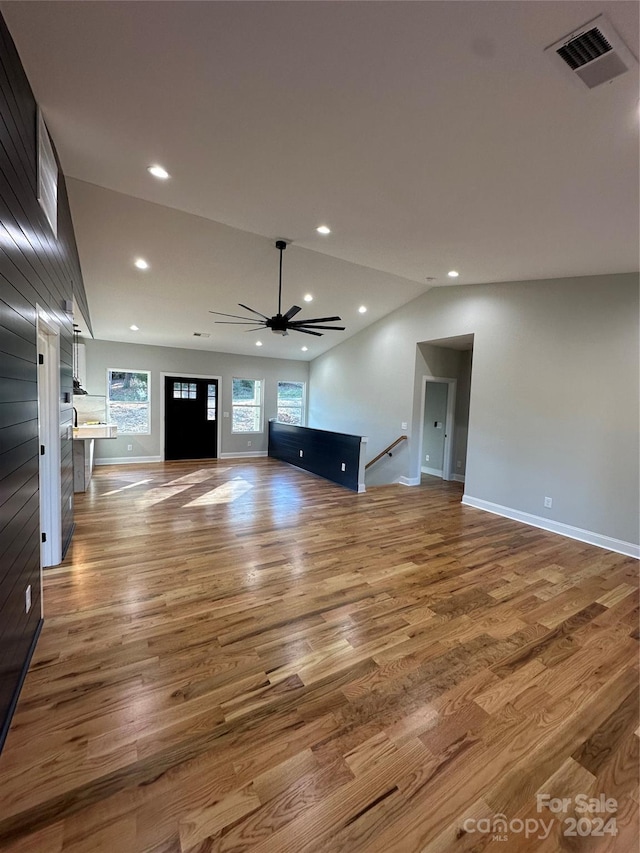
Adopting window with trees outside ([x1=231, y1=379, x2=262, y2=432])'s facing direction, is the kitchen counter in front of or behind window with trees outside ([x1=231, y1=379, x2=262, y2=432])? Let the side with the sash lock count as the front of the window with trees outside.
in front

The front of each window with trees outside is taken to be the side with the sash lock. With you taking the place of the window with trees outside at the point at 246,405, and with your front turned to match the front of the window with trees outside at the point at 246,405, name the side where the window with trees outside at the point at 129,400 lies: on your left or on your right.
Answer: on your right

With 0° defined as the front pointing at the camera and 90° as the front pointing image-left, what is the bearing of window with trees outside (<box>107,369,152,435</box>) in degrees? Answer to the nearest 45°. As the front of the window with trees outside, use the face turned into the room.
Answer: approximately 0°

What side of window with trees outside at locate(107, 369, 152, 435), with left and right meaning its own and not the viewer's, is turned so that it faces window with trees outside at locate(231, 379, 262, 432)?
left

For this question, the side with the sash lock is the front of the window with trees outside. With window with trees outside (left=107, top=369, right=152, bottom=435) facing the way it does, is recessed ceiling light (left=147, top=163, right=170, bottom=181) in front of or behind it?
in front

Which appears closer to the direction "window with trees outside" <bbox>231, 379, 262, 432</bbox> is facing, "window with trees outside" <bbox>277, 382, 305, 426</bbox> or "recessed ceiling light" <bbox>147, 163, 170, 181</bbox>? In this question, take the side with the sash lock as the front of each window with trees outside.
the recessed ceiling light

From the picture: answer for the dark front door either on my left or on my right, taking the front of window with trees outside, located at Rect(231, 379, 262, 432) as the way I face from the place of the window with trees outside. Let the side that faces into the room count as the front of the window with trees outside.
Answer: on my right

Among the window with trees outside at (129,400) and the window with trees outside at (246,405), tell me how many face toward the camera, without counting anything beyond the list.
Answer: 2

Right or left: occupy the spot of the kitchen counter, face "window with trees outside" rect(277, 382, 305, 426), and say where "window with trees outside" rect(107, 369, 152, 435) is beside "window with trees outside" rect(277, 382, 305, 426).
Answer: left
